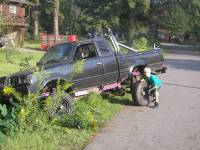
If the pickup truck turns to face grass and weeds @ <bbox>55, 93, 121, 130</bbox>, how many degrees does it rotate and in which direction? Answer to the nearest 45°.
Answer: approximately 45° to its left

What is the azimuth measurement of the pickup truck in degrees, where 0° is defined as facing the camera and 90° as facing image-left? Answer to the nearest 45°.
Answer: approximately 45°
